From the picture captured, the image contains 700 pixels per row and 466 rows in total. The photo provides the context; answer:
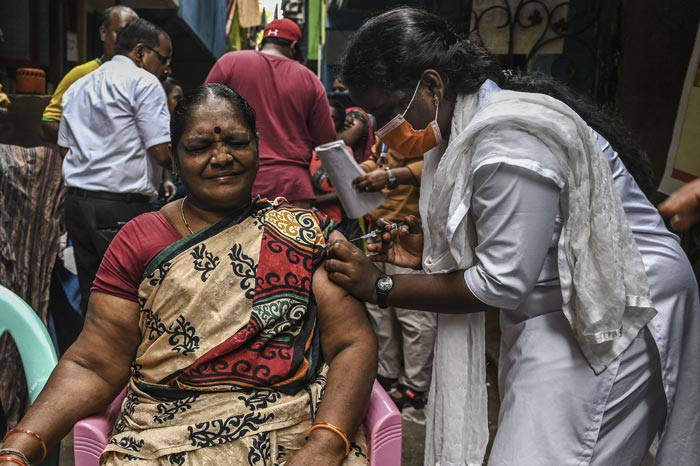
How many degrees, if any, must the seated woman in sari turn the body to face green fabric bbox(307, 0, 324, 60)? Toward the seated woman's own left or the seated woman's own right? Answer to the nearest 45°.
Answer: approximately 180°

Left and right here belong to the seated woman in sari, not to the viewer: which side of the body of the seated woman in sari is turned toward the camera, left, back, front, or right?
front

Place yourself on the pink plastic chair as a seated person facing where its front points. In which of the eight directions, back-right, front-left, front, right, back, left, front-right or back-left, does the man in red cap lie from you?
back

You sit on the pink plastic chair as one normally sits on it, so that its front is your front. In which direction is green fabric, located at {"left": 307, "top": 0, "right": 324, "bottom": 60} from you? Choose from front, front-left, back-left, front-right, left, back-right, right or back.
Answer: back

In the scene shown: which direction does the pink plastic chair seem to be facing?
toward the camera
